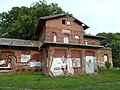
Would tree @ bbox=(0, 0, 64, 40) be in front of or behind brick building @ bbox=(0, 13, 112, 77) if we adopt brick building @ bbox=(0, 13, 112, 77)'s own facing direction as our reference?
behind

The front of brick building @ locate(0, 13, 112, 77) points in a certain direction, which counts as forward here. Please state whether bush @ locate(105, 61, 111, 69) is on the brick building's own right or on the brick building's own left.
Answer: on the brick building's own left

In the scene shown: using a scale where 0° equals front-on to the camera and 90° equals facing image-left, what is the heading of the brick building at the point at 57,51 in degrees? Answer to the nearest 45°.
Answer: approximately 0°
